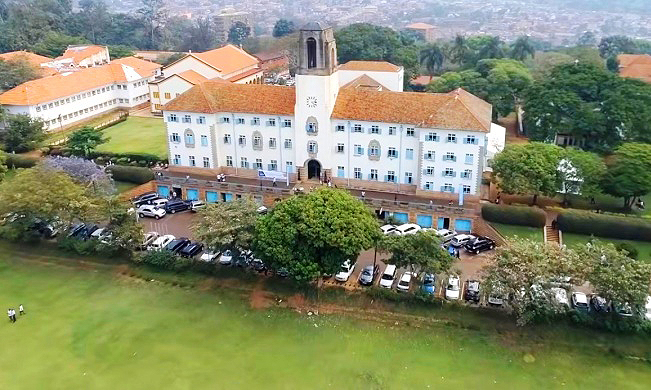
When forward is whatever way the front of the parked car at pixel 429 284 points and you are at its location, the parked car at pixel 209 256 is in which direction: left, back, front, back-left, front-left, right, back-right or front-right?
right

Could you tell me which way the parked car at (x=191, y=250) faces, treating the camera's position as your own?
facing the viewer and to the left of the viewer

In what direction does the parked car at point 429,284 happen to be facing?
toward the camera

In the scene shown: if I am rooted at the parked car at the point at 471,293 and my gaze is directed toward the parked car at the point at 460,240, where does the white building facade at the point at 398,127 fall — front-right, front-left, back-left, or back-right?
front-left

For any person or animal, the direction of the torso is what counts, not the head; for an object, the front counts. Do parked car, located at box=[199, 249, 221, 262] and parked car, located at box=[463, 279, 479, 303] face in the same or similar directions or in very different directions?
same or similar directions

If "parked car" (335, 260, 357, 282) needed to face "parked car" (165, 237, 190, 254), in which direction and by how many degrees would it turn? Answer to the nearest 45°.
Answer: approximately 45° to its right

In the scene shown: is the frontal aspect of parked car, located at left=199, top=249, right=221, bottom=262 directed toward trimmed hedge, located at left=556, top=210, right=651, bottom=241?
no

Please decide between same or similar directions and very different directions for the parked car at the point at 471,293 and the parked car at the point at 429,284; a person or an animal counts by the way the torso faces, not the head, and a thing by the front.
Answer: same or similar directions

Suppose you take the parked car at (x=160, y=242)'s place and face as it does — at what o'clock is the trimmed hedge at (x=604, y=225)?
The trimmed hedge is roughly at 8 o'clock from the parked car.

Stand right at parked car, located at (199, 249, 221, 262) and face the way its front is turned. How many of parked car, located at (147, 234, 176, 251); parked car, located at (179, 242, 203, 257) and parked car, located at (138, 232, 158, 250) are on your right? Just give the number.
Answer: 3

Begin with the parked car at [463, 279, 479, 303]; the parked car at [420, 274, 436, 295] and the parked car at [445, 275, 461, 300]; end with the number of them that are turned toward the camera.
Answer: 3

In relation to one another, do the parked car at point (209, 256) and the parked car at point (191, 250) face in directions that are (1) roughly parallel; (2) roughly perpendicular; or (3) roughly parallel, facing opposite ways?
roughly parallel

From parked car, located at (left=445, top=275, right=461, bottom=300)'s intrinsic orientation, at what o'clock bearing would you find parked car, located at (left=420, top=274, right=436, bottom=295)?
parked car, located at (left=420, top=274, right=436, bottom=295) is roughly at 3 o'clock from parked car, located at (left=445, top=275, right=461, bottom=300).

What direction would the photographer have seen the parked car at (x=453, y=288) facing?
facing the viewer

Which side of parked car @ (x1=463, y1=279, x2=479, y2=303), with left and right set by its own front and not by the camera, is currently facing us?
front

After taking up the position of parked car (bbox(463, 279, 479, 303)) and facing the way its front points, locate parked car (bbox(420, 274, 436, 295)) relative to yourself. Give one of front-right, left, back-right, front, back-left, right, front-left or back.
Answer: right

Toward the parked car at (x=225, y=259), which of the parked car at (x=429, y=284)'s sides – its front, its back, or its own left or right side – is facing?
right

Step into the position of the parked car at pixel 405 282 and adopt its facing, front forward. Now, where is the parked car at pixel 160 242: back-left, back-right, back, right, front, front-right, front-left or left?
front-right

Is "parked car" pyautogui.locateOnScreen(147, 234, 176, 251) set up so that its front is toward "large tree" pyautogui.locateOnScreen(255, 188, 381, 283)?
no
